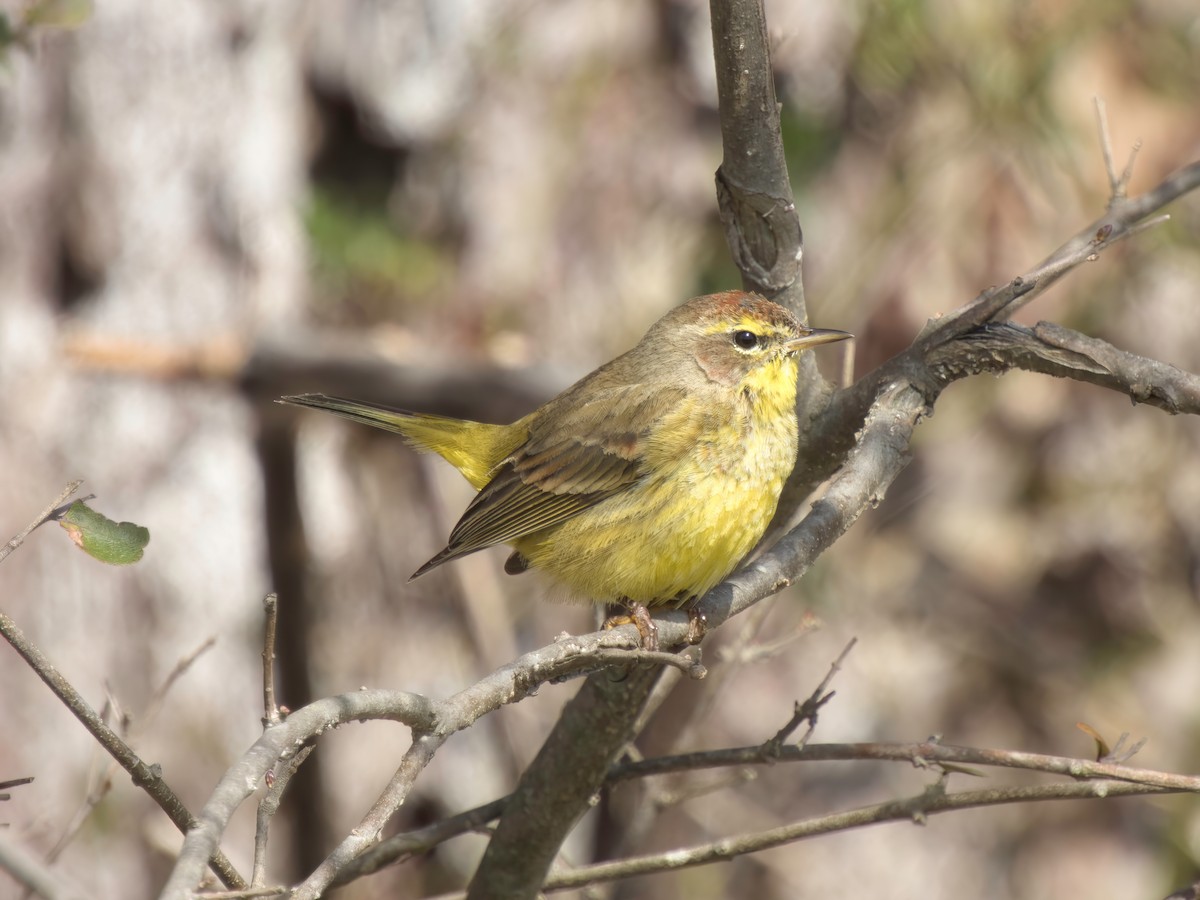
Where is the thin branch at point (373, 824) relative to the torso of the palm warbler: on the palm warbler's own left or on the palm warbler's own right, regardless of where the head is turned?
on the palm warbler's own right

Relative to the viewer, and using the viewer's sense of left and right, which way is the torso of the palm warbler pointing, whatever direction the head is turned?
facing to the right of the viewer

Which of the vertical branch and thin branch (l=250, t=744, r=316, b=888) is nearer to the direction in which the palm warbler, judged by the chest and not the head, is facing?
the vertical branch
